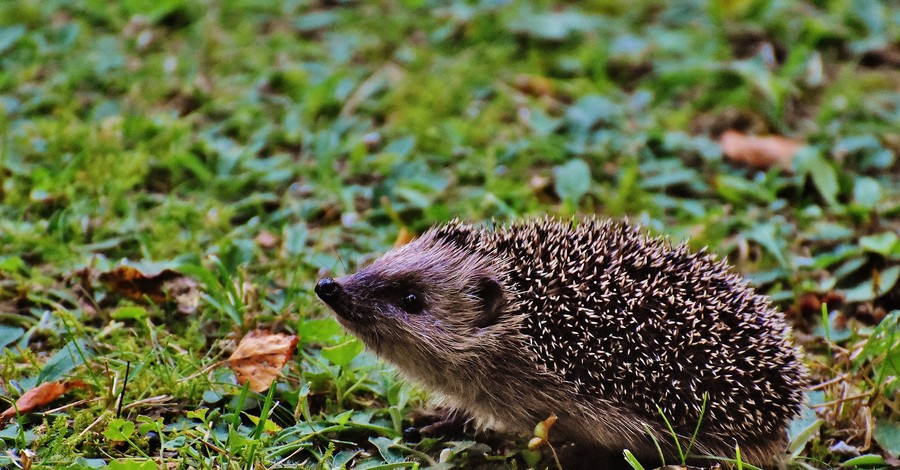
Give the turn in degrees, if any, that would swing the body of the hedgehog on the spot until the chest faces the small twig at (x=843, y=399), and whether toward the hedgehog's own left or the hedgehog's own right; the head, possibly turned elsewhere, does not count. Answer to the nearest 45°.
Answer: approximately 180°

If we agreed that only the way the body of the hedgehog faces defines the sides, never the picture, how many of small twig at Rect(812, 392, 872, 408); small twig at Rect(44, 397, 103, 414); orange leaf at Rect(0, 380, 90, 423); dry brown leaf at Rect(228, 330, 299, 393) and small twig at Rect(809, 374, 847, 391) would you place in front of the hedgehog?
3

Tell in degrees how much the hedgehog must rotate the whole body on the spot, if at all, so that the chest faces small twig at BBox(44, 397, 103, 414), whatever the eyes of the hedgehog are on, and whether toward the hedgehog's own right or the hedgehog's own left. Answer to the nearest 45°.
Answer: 0° — it already faces it

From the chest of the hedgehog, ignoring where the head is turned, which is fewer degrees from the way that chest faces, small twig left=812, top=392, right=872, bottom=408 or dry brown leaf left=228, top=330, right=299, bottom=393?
the dry brown leaf

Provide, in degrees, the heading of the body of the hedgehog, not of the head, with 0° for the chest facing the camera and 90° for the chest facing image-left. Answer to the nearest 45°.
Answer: approximately 90°

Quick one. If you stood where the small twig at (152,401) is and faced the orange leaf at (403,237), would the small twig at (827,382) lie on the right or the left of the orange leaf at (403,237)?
right

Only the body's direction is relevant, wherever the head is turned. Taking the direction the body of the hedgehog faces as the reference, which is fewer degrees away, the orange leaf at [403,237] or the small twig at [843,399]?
the orange leaf

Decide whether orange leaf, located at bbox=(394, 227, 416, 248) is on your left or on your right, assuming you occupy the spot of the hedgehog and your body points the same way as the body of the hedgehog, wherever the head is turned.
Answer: on your right

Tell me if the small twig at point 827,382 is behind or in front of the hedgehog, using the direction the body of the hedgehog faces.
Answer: behind

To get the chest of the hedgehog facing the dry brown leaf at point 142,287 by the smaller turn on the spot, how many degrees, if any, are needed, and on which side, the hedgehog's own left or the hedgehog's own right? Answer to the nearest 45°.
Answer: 0° — it already faces it

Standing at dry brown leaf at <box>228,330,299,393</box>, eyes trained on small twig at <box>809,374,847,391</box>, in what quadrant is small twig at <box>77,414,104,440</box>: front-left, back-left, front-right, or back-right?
back-right

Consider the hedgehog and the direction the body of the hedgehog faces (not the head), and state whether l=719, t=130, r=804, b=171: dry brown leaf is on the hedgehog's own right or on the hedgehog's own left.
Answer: on the hedgehog's own right

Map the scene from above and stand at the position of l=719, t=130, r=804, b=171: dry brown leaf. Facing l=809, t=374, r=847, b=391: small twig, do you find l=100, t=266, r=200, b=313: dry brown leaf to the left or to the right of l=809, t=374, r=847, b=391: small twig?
right

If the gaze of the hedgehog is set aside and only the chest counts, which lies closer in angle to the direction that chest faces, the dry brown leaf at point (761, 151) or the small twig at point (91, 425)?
the small twig
